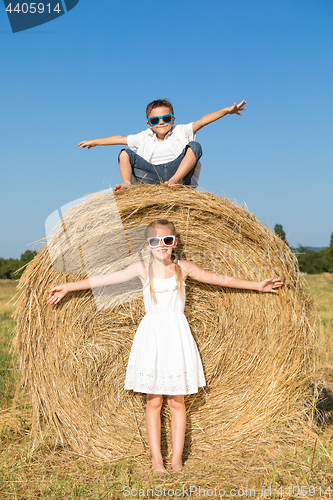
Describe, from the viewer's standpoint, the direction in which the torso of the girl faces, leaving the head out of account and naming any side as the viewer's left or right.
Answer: facing the viewer

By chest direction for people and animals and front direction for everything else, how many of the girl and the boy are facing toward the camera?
2

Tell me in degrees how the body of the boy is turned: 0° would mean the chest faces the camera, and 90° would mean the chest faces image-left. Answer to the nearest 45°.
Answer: approximately 0°
